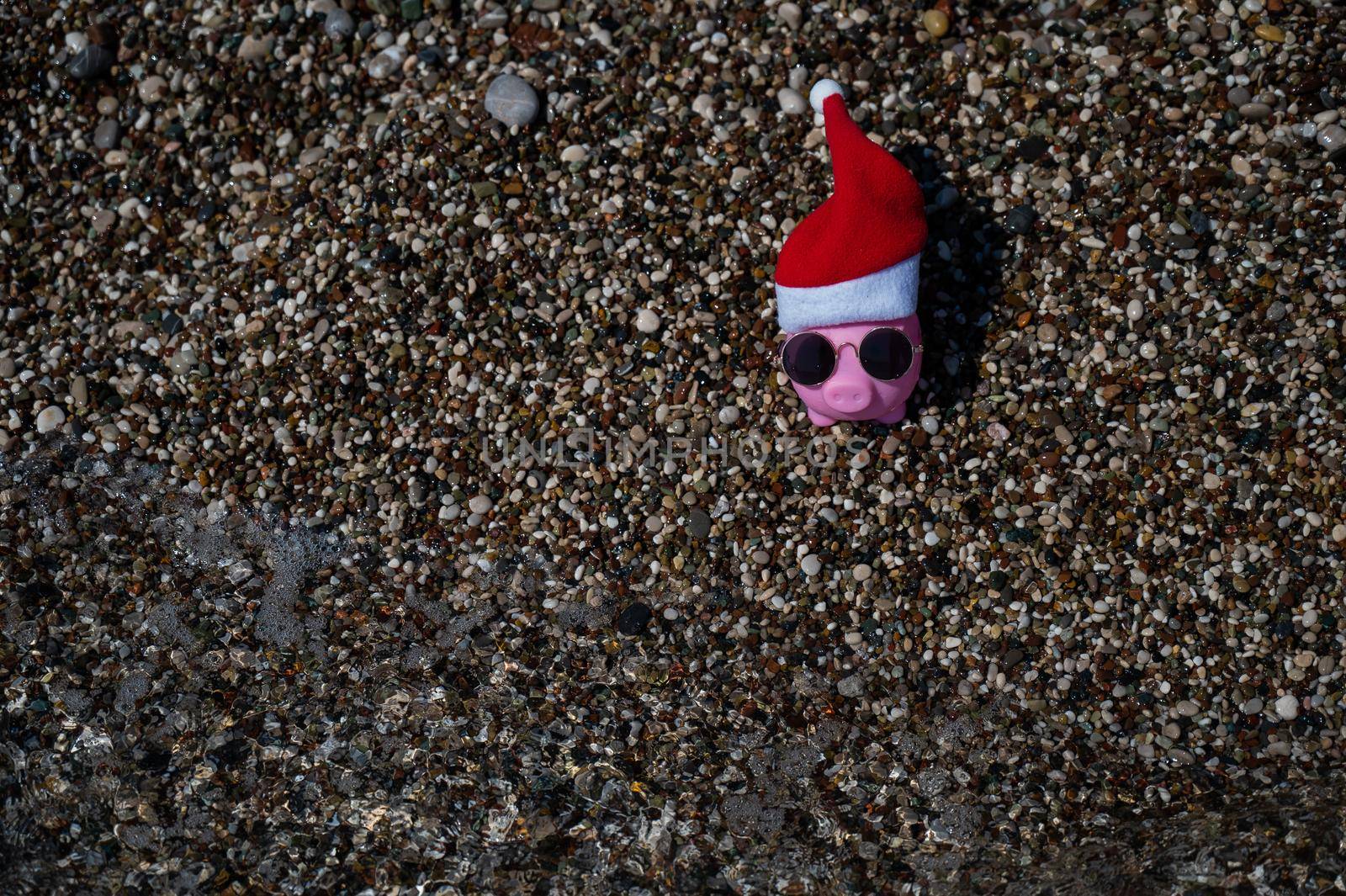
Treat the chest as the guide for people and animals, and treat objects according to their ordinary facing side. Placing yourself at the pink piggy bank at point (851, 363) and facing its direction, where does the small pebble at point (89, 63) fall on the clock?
The small pebble is roughly at 4 o'clock from the pink piggy bank.

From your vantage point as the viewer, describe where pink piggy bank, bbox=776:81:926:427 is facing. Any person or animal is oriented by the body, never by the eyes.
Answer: facing the viewer

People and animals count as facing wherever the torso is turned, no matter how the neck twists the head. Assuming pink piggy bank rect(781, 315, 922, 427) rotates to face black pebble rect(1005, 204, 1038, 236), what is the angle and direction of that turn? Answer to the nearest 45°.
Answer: approximately 135° to its left

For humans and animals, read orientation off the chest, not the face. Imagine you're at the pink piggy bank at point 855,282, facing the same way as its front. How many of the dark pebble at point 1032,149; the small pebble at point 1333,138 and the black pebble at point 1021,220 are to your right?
0

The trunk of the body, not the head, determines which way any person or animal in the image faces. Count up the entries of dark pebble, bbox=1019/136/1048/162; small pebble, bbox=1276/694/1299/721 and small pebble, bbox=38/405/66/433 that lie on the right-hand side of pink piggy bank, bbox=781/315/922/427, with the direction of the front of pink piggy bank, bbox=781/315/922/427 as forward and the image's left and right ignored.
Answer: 1

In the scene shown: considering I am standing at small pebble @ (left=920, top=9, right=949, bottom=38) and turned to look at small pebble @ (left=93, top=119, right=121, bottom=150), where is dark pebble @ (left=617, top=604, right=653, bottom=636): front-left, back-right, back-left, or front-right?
front-left

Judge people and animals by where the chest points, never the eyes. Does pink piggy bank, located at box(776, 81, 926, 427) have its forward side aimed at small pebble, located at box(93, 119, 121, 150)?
no

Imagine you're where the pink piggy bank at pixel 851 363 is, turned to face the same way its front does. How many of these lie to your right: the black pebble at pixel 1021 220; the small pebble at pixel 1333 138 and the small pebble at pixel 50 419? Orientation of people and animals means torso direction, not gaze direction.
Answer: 1

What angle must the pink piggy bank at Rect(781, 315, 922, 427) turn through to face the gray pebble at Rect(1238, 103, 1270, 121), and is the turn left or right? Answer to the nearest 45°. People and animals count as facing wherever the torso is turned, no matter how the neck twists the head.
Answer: approximately 135° to its left

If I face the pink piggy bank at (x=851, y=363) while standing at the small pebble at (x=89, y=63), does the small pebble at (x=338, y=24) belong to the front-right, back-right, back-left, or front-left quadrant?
front-left

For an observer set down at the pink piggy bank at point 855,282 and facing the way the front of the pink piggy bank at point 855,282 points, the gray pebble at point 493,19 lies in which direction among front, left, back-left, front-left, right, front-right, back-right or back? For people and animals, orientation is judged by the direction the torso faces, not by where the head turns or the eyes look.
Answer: back-right

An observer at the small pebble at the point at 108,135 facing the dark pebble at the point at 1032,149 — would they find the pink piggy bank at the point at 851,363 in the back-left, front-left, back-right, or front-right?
front-right

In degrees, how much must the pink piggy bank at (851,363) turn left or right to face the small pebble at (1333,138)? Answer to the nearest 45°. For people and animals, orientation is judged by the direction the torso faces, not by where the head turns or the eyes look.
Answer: approximately 135° to its left
